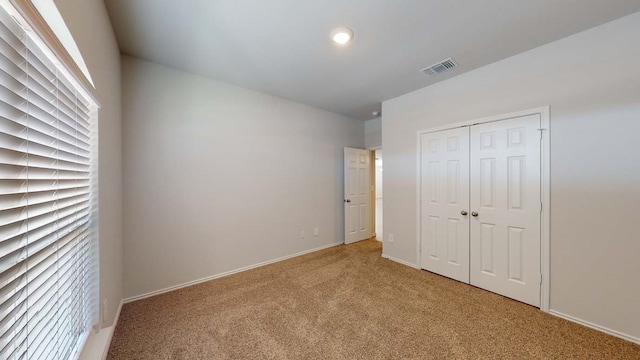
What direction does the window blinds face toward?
to the viewer's right
